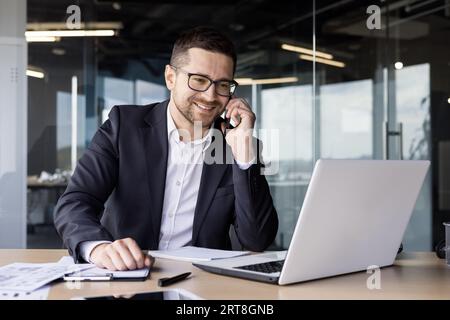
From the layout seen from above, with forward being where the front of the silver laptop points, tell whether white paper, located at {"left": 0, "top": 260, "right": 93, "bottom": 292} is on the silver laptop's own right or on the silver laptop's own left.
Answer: on the silver laptop's own left

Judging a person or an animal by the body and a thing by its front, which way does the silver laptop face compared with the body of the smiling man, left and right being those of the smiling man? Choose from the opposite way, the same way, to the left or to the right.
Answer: the opposite way

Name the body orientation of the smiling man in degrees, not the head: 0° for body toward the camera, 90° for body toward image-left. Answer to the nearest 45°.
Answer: approximately 315°

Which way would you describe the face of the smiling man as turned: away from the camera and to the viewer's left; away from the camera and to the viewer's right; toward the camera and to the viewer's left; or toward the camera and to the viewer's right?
toward the camera and to the viewer's right

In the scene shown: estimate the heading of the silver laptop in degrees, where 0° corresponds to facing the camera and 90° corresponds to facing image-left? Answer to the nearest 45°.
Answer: approximately 135°

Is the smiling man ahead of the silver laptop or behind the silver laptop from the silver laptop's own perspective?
ahead
